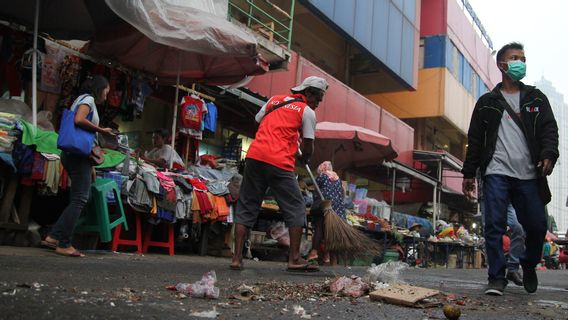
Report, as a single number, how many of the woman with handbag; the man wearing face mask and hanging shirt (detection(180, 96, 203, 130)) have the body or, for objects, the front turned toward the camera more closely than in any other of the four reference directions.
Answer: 2

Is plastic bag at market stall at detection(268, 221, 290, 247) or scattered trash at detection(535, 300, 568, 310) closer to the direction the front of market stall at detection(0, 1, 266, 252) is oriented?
the scattered trash

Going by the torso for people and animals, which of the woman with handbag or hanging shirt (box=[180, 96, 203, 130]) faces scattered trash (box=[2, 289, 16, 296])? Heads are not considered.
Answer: the hanging shirt

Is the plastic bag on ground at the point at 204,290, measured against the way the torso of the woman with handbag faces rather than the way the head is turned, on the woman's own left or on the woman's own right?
on the woman's own right

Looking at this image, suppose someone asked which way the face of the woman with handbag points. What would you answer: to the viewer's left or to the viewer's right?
to the viewer's right

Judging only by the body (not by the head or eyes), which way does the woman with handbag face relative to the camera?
to the viewer's right

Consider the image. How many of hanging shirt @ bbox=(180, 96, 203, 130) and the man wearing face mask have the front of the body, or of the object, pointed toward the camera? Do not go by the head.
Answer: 2

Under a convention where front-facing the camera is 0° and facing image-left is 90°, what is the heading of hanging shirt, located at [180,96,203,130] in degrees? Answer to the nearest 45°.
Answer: approximately 0°

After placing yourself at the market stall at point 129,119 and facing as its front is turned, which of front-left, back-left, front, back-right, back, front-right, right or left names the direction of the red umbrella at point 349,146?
back-left
